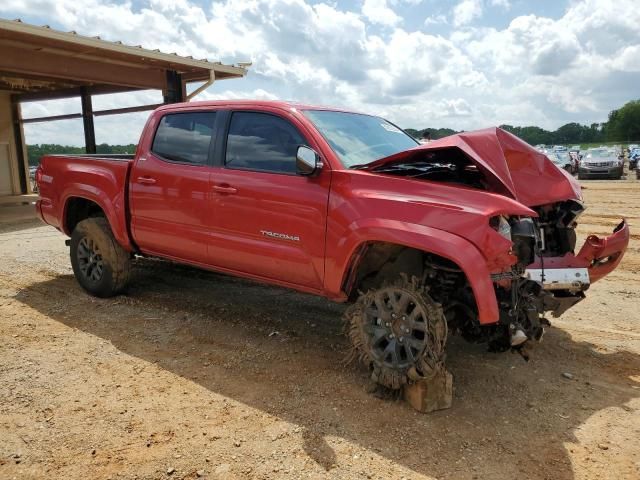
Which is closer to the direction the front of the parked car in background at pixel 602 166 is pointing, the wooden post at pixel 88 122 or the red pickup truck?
the red pickup truck

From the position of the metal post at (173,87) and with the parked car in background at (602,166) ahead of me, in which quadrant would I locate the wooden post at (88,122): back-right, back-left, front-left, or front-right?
back-left

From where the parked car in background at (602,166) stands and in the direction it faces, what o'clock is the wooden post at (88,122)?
The wooden post is roughly at 1 o'clock from the parked car in background.

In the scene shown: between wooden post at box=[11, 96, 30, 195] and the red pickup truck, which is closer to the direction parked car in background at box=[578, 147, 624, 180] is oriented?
the red pickup truck

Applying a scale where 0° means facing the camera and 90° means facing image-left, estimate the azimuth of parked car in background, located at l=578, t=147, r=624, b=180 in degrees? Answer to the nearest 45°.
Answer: approximately 0°

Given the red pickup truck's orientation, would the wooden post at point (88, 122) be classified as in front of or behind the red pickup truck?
behind

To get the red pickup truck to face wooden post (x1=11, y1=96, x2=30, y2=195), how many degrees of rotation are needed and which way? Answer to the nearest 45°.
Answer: approximately 180°

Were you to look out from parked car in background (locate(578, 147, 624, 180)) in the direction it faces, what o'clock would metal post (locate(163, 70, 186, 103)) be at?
The metal post is roughly at 1 o'clock from the parked car in background.

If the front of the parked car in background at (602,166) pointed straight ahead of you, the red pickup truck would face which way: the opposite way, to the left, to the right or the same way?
to the left

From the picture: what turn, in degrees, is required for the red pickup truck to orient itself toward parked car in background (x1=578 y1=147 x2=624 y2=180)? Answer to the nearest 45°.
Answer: approximately 90° to its left
